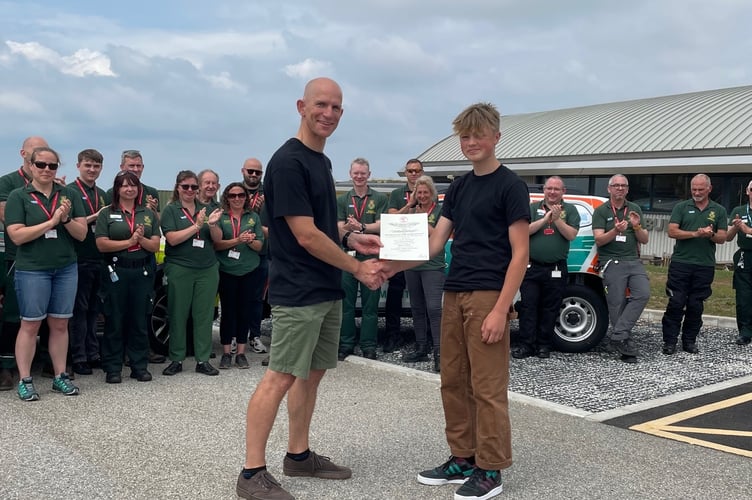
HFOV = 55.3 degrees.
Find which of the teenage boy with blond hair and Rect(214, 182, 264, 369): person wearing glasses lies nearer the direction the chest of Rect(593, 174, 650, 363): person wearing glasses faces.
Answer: the teenage boy with blond hair

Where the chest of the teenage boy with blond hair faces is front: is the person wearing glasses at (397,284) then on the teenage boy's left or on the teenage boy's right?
on the teenage boy's right

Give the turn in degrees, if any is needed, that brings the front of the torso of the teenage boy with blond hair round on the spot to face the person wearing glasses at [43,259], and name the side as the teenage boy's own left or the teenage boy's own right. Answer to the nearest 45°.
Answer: approximately 90° to the teenage boy's own right

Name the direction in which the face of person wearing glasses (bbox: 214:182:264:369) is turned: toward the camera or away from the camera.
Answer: toward the camera

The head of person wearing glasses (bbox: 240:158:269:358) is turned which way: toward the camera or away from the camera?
toward the camera

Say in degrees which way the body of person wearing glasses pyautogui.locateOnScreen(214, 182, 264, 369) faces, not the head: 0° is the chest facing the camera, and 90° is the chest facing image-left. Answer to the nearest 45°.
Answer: approximately 0°

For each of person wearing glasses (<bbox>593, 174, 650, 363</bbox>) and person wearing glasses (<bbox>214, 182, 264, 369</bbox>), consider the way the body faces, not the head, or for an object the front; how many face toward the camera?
2

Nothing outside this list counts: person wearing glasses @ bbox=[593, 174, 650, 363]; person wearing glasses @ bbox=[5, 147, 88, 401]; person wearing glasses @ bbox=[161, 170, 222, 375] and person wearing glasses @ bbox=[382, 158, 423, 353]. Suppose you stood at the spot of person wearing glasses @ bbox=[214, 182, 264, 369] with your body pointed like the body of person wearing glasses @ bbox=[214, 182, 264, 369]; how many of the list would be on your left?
2

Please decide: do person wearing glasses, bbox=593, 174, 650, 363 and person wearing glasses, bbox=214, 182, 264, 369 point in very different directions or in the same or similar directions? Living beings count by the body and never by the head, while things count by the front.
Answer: same or similar directions

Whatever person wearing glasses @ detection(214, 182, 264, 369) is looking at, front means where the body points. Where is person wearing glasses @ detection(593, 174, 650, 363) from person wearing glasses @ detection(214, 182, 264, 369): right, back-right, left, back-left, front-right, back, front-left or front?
left

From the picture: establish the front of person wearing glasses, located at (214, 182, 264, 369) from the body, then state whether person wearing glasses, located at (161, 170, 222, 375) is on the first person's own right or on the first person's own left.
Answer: on the first person's own right

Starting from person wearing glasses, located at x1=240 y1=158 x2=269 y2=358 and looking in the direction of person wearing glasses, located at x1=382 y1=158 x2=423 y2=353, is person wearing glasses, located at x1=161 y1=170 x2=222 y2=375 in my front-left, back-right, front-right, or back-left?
back-right

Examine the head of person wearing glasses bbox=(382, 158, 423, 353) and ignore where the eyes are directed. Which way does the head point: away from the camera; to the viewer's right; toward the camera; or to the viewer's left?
toward the camera

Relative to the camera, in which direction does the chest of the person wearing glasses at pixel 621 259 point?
toward the camera

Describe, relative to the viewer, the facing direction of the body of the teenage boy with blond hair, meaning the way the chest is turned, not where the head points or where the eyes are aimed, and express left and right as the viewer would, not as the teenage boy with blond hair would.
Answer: facing the viewer and to the left of the viewer
